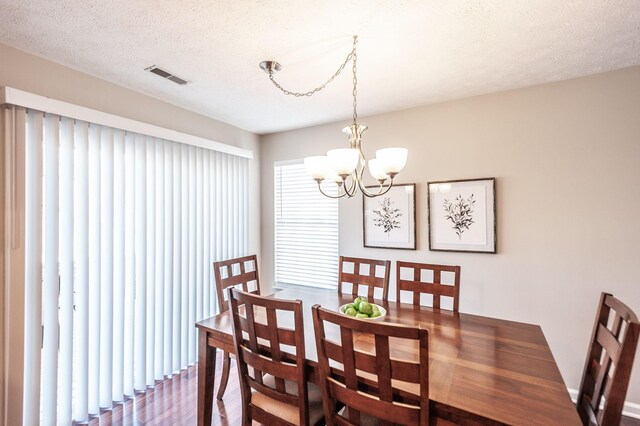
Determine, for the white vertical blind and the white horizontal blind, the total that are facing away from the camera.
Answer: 0

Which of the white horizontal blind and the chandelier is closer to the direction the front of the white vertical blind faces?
the chandelier

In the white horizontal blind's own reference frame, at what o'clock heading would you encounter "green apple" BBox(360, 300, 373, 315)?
The green apple is roughly at 10 o'clock from the white horizontal blind.

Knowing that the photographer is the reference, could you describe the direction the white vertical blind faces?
facing the viewer and to the right of the viewer

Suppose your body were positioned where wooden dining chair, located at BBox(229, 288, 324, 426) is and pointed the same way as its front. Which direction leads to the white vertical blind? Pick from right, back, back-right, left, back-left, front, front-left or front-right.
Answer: left

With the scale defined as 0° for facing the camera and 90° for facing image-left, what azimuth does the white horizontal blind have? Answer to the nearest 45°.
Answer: approximately 45°

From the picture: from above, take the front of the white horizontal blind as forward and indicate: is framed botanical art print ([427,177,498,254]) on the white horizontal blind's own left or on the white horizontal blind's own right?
on the white horizontal blind's own left

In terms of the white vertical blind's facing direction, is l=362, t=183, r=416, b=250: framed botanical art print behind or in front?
in front

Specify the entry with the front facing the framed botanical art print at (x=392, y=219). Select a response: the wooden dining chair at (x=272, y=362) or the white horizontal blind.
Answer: the wooden dining chair

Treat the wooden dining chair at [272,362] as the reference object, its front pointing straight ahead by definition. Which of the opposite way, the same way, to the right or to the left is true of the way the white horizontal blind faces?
the opposite way

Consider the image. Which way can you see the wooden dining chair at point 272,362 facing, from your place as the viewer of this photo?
facing away from the viewer and to the right of the viewer

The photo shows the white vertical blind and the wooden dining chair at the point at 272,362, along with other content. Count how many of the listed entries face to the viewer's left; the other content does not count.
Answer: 0

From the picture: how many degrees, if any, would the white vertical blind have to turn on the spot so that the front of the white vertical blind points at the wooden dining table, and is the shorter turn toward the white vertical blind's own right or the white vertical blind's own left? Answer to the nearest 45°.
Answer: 0° — it already faces it

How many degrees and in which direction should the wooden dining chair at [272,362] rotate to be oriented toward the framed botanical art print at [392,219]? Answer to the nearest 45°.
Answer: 0° — it already faces it

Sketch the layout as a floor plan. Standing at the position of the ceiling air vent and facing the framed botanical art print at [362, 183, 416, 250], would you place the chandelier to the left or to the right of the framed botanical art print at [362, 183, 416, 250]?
right

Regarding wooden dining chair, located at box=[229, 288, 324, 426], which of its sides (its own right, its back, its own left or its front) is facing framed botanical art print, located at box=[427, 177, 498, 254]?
front

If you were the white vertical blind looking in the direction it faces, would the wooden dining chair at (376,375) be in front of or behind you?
in front
